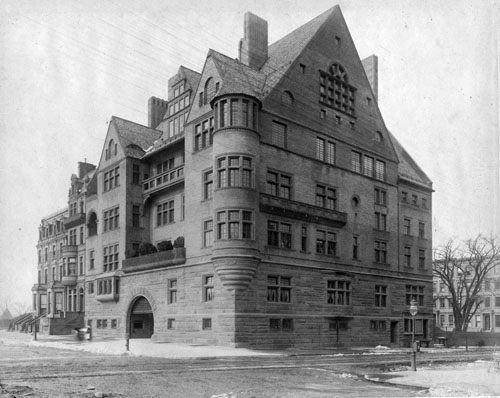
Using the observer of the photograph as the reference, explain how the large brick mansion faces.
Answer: facing the viewer and to the left of the viewer
